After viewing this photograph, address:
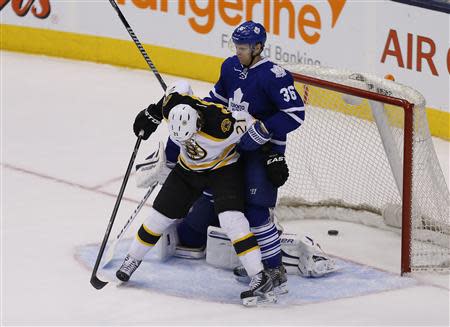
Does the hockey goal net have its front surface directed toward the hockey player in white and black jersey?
yes

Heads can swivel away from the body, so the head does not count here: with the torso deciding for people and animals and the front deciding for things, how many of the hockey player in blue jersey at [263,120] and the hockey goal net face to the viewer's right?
0

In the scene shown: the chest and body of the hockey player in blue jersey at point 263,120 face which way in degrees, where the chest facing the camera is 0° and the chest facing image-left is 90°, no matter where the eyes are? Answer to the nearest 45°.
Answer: approximately 45°

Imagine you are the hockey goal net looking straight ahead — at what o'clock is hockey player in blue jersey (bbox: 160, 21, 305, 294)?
The hockey player in blue jersey is roughly at 12 o'clock from the hockey goal net.

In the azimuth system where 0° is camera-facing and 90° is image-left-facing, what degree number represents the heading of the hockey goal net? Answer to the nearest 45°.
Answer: approximately 45°

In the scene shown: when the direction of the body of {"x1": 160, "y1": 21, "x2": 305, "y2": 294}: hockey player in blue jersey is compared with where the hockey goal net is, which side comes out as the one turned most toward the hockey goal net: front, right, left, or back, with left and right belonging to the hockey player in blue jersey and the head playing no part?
back
